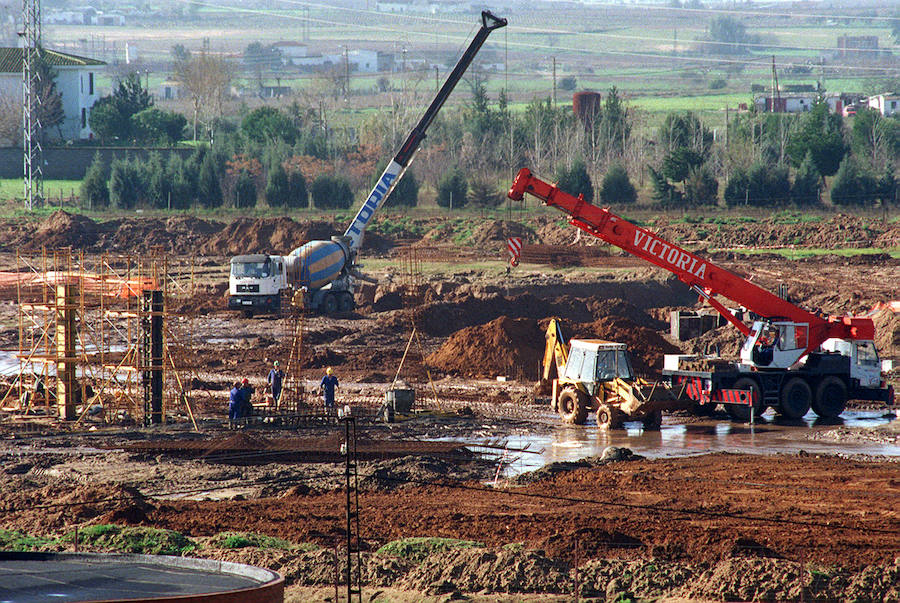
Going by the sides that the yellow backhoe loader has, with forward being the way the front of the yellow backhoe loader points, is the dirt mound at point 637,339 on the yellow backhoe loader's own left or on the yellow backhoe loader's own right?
on the yellow backhoe loader's own left

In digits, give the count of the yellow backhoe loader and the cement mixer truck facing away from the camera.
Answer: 0

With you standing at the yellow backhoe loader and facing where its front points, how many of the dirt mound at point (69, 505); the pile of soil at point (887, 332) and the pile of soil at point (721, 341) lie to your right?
1

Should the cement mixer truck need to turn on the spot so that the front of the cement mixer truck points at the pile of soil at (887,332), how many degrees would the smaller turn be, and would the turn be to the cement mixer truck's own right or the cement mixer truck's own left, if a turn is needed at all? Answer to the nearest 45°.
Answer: approximately 90° to the cement mixer truck's own left

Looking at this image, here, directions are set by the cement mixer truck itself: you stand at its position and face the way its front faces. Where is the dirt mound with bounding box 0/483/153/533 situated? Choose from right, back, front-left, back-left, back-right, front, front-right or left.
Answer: front-left

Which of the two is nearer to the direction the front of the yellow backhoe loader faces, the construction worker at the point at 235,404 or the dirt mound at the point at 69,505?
the dirt mound

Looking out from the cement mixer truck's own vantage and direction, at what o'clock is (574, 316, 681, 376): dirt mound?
The dirt mound is roughly at 9 o'clock from the cement mixer truck.

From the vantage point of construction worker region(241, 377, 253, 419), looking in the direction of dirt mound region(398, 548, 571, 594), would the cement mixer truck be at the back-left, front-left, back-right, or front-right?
back-left

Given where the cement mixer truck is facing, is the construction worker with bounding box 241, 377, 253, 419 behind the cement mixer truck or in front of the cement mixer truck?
in front

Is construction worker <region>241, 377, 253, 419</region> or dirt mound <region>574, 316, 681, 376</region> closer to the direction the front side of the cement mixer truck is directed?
the construction worker

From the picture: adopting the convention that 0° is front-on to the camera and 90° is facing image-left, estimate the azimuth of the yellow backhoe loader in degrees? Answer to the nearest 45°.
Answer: approximately 315°

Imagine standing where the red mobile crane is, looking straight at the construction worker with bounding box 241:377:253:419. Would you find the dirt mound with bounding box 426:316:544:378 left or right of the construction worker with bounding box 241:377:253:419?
right

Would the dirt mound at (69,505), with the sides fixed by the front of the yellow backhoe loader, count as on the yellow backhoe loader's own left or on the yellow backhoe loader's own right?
on the yellow backhoe loader's own right

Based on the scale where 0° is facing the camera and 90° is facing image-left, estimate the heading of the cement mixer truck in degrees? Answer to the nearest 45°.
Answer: approximately 45°

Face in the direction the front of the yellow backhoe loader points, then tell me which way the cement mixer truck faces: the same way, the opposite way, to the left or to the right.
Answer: to the right
